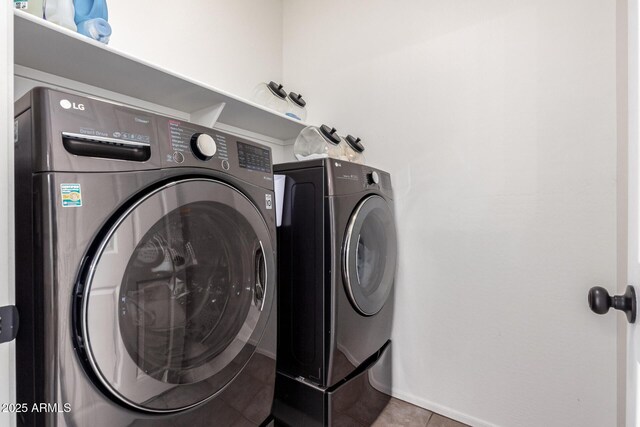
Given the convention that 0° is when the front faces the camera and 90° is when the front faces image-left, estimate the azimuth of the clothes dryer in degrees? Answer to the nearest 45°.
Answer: approximately 315°

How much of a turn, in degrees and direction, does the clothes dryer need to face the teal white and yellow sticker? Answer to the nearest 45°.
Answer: approximately 90° to its right

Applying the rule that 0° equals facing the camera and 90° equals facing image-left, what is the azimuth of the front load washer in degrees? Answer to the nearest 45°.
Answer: approximately 315°

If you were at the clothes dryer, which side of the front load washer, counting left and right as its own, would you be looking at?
left

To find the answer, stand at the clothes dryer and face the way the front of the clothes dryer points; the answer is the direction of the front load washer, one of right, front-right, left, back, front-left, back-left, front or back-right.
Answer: right
